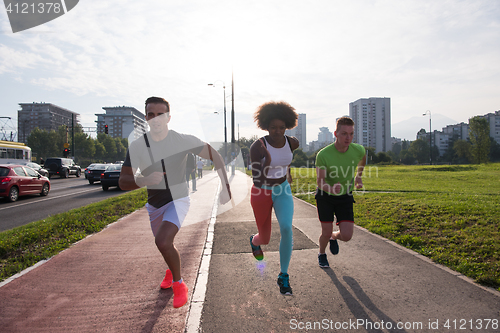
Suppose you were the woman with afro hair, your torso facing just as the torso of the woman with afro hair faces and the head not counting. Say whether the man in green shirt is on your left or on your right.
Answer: on your left

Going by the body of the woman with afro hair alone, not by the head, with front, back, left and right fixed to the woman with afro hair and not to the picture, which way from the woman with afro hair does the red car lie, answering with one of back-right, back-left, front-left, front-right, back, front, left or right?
back-right

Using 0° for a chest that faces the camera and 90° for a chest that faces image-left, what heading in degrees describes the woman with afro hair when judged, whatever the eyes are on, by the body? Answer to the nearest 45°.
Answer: approximately 0°
